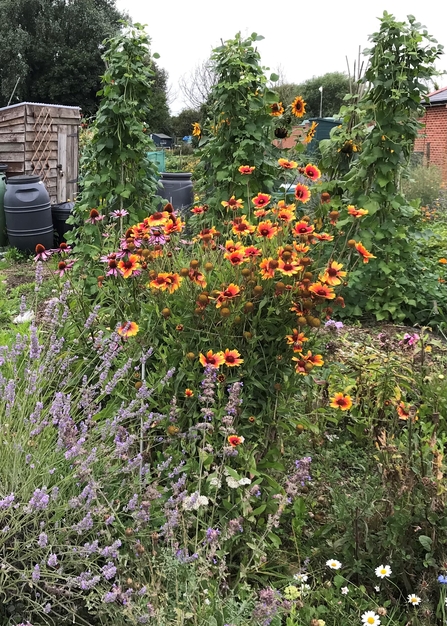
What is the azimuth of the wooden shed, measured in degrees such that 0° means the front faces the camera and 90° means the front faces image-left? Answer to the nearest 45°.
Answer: approximately 315°

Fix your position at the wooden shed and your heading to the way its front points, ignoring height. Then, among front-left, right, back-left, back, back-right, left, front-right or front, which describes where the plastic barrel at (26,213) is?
front-right

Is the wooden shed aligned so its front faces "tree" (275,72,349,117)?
no

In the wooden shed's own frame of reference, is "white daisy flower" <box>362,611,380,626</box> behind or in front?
in front

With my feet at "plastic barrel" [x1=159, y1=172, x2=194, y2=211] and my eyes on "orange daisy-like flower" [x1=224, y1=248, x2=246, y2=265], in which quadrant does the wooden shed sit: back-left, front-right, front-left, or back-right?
back-right

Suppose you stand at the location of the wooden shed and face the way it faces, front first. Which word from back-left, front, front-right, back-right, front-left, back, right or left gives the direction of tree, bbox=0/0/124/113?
back-left
